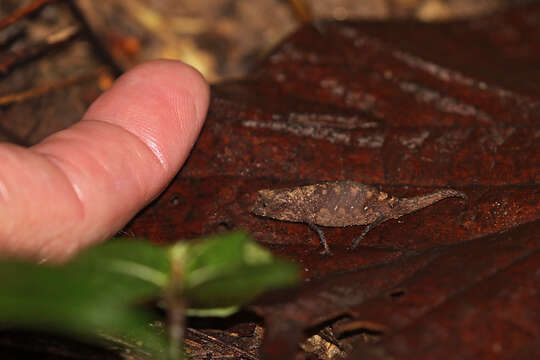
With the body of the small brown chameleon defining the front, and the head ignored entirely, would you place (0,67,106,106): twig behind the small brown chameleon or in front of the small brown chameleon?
in front

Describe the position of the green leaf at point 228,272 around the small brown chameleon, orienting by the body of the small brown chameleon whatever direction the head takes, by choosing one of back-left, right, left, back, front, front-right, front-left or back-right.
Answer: left

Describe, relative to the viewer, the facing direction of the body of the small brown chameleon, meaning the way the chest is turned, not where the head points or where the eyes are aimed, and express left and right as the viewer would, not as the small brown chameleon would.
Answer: facing to the left of the viewer

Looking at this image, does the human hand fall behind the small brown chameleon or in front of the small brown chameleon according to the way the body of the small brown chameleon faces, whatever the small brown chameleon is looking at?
in front

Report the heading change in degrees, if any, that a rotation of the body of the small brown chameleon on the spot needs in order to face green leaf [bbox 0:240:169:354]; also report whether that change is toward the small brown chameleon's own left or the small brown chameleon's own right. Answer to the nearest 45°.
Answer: approximately 90° to the small brown chameleon's own left

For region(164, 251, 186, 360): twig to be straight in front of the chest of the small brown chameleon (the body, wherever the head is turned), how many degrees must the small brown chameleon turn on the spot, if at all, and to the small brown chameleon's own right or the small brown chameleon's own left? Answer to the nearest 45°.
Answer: approximately 90° to the small brown chameleon's own left
